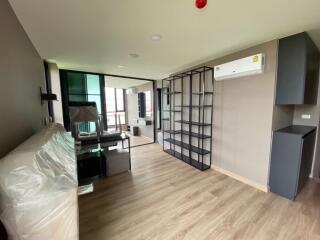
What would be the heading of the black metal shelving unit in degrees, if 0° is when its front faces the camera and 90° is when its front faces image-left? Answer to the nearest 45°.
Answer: approximately 45°

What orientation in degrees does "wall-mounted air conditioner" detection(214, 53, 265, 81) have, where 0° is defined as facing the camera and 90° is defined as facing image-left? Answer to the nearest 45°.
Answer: approximately 45°

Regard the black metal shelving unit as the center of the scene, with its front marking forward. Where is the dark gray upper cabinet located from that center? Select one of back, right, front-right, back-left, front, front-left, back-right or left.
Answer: left

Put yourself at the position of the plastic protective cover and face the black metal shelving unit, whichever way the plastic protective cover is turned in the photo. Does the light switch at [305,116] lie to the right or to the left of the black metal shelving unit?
right

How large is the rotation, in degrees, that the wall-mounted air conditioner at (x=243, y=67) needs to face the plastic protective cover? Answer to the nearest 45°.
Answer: approximately 45° to its left

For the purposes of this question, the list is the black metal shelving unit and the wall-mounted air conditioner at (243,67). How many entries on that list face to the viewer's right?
0

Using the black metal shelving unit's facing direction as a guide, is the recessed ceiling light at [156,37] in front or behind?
in front

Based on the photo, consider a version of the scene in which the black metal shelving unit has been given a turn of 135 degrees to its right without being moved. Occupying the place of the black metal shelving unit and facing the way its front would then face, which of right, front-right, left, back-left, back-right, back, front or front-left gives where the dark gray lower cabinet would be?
back-right
